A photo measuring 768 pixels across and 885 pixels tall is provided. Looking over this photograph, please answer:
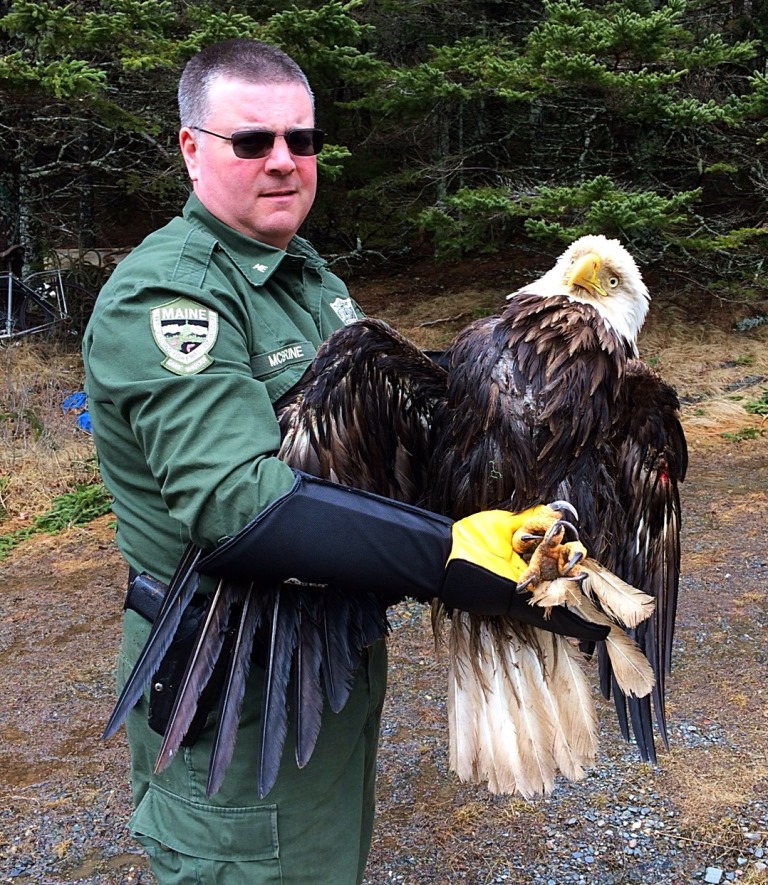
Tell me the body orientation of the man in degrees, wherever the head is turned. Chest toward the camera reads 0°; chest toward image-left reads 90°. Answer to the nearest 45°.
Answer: approximately 315°

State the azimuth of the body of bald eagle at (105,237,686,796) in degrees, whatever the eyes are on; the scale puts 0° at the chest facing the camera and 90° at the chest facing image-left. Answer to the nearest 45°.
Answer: approximately 0°
